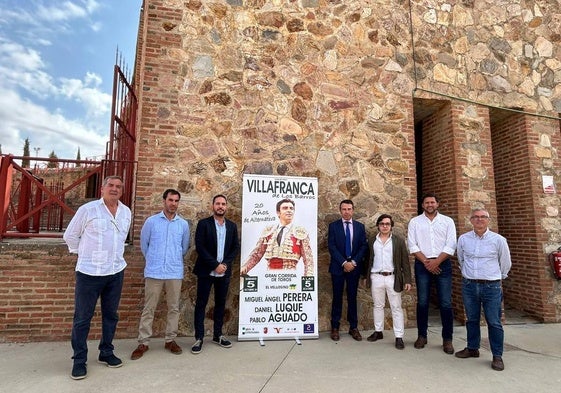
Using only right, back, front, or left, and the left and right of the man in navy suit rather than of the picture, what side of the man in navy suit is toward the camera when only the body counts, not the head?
front

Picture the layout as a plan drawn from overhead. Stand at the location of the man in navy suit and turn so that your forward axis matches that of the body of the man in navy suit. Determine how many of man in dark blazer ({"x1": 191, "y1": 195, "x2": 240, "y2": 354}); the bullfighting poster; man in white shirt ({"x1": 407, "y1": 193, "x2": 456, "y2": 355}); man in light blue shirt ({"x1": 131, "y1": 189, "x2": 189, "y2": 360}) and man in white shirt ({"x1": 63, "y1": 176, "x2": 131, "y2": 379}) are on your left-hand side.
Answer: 1

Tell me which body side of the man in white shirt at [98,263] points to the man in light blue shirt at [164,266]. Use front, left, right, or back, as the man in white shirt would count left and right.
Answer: left

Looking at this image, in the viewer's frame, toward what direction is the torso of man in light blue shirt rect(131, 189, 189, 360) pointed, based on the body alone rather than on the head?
toward the camera

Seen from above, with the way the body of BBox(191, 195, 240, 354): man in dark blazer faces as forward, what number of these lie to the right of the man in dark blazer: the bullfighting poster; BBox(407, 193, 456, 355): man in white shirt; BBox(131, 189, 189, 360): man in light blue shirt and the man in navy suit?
1

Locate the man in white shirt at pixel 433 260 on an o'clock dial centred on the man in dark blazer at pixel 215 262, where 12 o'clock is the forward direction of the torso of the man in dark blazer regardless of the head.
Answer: The man in white shirt is roughly at 9 o'clock from the man in dark blazer.

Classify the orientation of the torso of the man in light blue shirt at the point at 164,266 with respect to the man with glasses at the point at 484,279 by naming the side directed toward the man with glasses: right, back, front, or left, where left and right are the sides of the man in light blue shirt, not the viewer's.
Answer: left

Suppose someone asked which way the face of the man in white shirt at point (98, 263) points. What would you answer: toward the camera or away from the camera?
toward the camera

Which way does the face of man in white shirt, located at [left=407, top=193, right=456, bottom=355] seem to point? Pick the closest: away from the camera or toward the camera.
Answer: toward the camera

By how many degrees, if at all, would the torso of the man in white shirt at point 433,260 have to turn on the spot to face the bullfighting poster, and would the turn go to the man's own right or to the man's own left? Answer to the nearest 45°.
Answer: approximately 90° to the man's own right

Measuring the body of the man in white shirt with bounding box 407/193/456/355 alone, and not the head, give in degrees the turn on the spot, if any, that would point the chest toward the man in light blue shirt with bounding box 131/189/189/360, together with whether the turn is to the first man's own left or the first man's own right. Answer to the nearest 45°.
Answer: approximately 45° to the first man's own right

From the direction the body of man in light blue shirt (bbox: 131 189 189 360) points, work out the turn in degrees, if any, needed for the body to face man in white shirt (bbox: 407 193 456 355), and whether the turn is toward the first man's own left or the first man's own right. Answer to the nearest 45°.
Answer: approximately 90° to the first man's own left

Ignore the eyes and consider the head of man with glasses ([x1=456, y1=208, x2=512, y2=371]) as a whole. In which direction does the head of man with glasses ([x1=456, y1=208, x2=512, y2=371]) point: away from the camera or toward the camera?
toward the camera

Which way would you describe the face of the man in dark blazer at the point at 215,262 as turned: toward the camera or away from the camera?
toward the camera

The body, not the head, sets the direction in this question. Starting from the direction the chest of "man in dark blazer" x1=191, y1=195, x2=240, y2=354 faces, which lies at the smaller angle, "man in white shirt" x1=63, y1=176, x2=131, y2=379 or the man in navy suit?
the man in white shirt

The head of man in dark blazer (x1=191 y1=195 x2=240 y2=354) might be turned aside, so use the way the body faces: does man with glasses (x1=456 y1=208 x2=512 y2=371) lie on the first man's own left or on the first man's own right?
on the first man's own left
